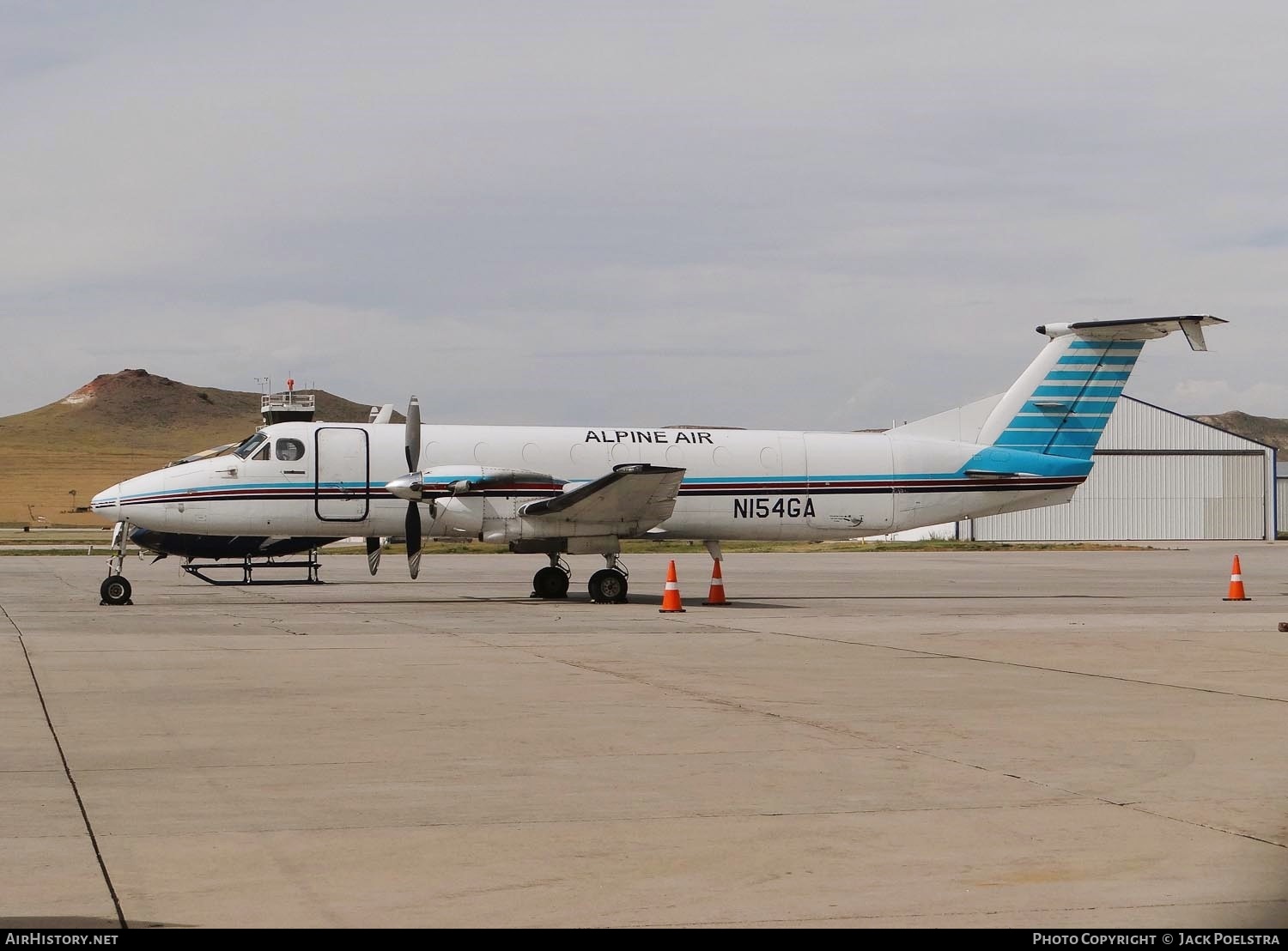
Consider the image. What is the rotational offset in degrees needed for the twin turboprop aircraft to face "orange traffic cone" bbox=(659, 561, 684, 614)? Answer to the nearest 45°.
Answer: approximately 90° to its left

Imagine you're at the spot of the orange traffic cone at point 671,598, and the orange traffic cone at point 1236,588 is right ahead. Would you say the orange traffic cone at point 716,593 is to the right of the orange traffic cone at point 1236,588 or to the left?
left

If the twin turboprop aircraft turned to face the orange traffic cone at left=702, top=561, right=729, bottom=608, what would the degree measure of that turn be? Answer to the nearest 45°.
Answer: approximately 135° to its left

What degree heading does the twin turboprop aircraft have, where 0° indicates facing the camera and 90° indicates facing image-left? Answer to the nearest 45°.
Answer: approximately 90°

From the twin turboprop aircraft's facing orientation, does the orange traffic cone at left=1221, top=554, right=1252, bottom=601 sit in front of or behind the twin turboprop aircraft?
behind
